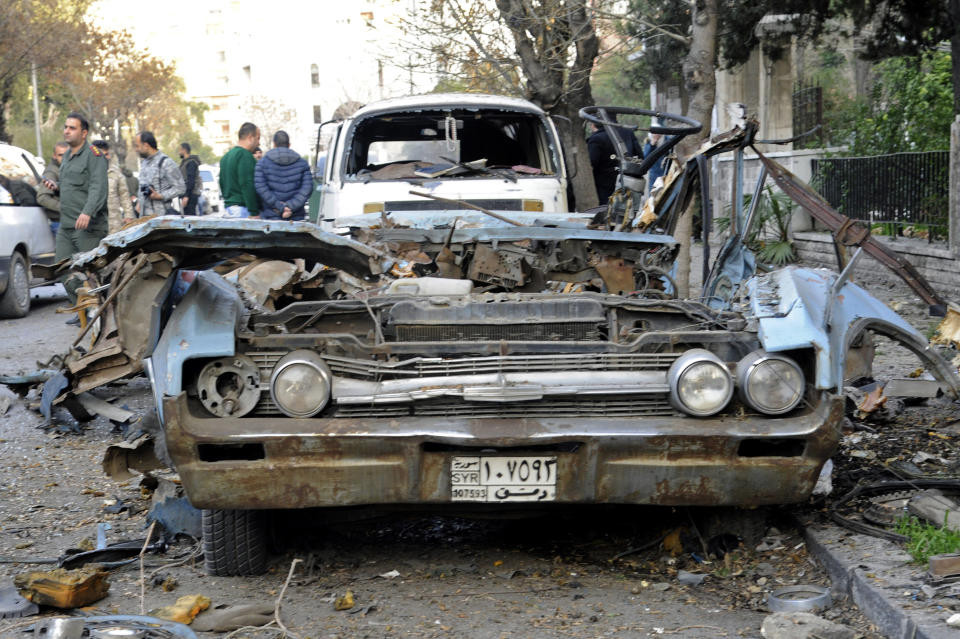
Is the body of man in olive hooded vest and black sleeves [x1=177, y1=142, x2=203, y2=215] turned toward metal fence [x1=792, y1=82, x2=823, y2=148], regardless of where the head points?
no

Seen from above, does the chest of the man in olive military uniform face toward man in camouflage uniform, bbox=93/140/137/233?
no

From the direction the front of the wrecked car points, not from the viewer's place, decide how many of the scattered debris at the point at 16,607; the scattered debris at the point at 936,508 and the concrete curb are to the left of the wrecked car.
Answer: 2

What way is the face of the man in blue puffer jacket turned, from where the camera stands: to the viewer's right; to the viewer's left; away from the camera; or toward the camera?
away from the camera

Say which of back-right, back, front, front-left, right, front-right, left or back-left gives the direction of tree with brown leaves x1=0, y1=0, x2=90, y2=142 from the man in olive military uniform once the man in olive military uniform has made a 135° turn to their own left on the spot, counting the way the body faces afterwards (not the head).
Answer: left

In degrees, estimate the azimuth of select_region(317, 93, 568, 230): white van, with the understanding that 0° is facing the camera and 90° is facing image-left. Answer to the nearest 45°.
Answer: approximately 0°

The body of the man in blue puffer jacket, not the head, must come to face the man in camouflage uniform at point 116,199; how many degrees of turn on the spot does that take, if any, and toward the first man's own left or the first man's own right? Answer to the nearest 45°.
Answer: approximately 90° to the first man's own left

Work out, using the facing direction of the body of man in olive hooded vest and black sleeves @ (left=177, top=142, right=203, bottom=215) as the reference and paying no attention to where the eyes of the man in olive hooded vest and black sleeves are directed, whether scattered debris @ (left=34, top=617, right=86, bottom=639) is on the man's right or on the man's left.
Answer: on the man's left

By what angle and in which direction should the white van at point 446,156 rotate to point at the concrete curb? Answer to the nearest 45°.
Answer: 0° — it already faces it

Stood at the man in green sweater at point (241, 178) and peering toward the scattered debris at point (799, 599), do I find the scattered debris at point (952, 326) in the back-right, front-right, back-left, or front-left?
front-left

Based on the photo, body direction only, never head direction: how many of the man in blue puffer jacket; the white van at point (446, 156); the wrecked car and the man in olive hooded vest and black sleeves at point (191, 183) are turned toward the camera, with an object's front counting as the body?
2

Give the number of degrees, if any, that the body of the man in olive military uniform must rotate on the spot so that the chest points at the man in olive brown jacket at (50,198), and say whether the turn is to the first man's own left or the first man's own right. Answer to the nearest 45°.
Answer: approximately 135° to the first man's own right

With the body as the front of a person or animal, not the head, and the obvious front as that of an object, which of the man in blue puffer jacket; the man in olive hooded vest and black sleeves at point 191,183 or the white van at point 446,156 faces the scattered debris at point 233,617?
the white van

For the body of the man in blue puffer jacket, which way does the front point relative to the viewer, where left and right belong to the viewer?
facing away from the viewer

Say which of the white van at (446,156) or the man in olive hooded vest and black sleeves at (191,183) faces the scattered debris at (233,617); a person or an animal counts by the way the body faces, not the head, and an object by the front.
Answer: the white van

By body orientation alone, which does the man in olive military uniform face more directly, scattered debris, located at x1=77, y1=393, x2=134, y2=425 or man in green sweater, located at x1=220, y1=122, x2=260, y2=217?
the scattered debris

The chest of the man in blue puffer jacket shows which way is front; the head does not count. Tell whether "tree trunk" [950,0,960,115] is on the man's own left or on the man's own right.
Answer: on the man's own right

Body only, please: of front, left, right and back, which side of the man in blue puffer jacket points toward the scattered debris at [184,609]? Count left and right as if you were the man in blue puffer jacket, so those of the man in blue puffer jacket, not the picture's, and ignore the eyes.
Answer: back

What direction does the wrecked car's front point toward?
toward the camera
